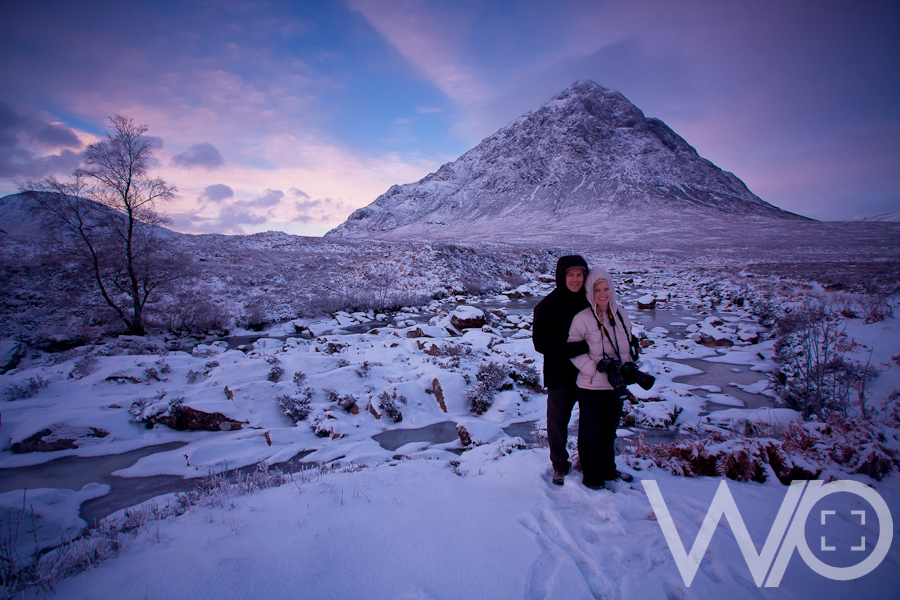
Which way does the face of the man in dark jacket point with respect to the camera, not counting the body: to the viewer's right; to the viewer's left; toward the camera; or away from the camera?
toward the camera

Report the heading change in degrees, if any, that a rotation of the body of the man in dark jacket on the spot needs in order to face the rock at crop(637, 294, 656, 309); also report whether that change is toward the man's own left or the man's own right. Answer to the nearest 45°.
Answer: approximately 135° to the man's own left

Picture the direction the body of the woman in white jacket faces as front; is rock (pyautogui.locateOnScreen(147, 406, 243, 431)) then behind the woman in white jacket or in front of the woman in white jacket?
behind

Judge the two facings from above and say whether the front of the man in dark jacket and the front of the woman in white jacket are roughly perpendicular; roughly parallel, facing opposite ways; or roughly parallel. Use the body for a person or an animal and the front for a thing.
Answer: roughly parallel

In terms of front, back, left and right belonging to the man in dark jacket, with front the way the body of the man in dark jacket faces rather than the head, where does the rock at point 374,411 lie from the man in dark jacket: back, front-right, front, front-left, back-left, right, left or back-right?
back

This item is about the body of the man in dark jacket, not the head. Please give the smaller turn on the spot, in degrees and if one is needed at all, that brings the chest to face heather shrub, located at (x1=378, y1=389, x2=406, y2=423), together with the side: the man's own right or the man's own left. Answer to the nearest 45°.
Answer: approximately 180°

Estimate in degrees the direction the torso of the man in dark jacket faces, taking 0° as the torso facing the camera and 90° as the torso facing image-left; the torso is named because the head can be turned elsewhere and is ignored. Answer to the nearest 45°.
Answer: approximately 315°

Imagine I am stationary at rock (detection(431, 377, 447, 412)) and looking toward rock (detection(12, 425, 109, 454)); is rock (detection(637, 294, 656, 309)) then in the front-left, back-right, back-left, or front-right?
back-right

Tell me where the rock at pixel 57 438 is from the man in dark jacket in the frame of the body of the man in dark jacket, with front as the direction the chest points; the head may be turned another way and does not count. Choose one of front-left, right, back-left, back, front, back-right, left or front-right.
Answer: back-right

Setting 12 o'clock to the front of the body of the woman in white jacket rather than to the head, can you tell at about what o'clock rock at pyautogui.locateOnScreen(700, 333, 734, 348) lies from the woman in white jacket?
The rock is roughly at 8 o'clock from the woman in white jacket.

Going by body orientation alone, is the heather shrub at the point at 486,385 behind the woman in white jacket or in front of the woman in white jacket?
behind

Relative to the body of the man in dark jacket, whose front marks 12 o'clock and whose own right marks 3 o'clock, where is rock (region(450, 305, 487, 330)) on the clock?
The rock is roughly at 7 o'clock from the man in dark jacket.

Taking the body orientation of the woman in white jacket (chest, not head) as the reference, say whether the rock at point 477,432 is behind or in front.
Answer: behind

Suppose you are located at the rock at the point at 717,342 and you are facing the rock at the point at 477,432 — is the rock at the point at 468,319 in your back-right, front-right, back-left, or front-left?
front-right

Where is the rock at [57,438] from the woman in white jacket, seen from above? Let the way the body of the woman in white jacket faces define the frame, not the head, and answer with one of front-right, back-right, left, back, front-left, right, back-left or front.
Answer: back-right

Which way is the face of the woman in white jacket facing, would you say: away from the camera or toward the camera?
toward the camera

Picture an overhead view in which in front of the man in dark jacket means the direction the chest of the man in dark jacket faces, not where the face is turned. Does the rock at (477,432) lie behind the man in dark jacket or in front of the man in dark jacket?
behind

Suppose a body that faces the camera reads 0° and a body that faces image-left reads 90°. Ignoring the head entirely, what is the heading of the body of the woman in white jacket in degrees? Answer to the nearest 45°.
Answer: approximately 315°

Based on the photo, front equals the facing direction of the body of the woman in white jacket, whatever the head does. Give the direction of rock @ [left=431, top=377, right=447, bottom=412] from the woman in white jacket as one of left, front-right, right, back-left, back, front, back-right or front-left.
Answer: back
